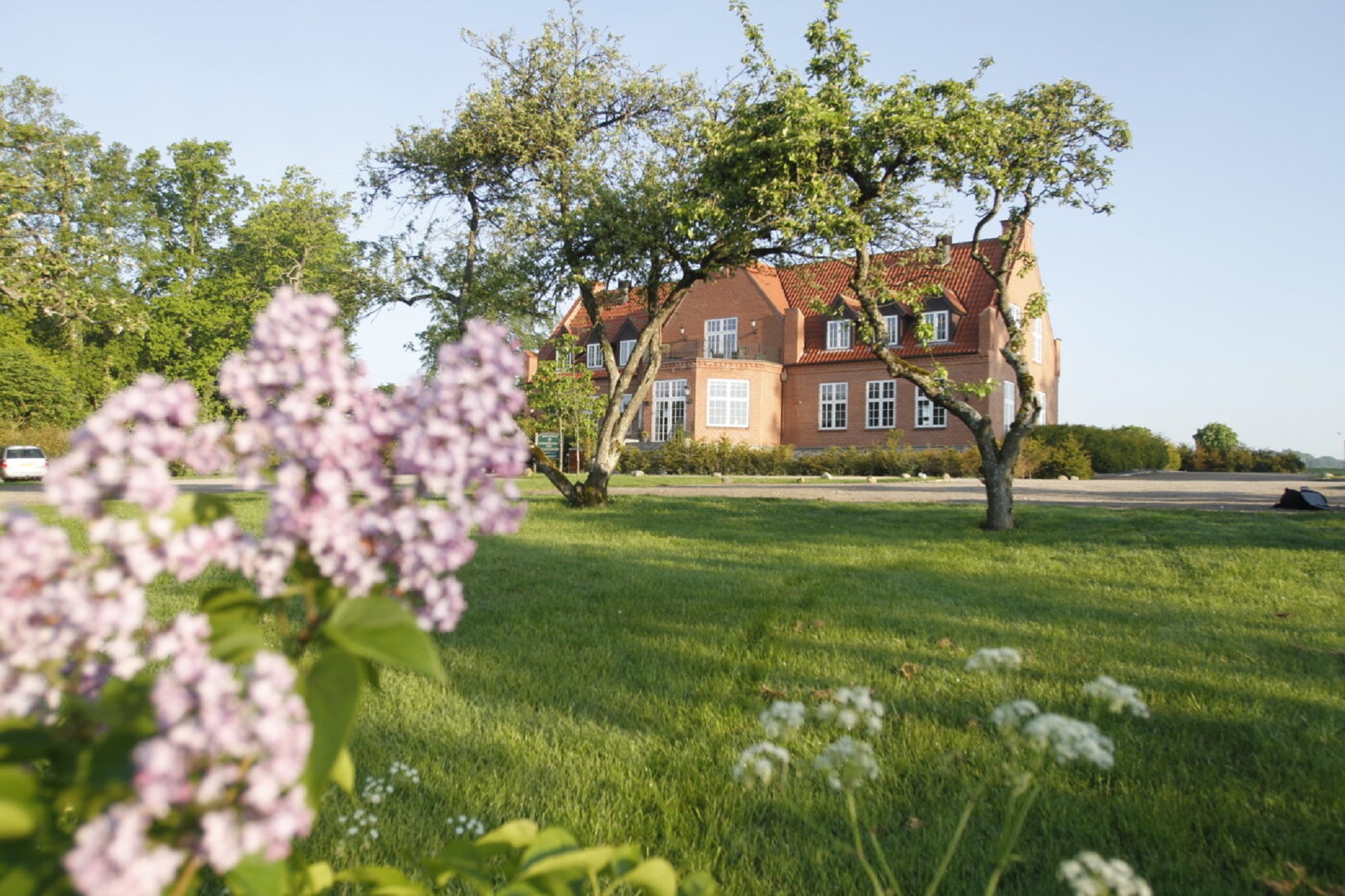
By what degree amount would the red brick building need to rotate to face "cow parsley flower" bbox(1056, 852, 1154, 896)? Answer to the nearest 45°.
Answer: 0° — it already faces it

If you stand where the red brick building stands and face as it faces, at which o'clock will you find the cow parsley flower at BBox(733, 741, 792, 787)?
The cow parsley flower is roughly at 12 o'clock from the red brick building.

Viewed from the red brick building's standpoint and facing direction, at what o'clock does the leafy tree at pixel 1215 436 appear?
The leafy tree is roughly at 8 o'clock from the red brick building.

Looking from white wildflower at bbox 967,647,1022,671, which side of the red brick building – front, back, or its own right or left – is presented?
front

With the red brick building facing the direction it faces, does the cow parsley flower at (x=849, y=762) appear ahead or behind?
ahead

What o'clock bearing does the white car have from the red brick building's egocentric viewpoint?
The white car is roughly at 2 o'clock from the red brick building.

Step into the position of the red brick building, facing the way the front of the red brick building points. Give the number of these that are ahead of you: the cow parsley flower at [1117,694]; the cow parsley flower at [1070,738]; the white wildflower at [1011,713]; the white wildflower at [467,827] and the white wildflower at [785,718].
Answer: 5

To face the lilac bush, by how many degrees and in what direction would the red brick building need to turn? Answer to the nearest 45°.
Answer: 0° — it already faces it

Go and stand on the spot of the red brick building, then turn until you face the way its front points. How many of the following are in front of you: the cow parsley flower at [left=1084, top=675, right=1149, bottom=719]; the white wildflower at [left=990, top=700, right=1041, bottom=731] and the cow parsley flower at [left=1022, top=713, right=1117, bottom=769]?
3

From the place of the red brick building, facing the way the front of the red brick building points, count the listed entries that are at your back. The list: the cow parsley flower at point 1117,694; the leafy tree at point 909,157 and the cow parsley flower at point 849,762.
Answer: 0

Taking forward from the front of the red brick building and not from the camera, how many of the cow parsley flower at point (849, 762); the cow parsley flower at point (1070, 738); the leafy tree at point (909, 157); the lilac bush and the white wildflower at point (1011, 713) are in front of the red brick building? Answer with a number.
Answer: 5

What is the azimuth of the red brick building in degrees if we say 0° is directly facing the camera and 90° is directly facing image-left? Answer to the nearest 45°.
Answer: approximately 0°

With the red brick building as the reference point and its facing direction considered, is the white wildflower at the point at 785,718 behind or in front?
in front

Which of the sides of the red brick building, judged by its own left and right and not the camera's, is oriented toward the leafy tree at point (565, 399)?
front

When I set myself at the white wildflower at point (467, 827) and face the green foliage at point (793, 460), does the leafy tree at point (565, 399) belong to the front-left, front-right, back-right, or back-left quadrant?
front-left

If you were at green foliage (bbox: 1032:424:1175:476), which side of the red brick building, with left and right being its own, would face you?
left

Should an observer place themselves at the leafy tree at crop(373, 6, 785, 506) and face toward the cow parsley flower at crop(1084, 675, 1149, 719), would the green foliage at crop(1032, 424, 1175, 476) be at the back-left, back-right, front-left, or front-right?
back-left

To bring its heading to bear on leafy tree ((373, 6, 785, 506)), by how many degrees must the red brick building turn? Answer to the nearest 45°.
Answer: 0° — it already faces it
